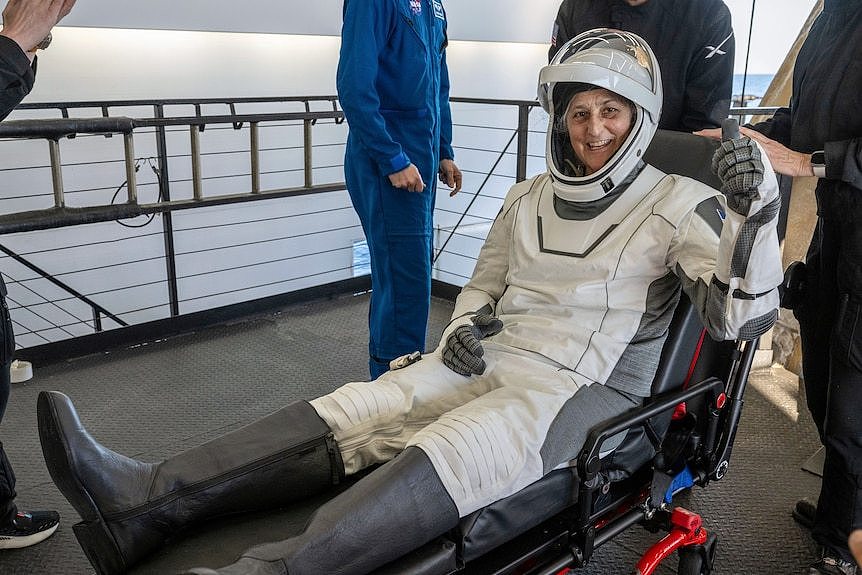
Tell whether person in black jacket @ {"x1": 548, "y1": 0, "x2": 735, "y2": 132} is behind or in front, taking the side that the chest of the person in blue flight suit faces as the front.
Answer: in front

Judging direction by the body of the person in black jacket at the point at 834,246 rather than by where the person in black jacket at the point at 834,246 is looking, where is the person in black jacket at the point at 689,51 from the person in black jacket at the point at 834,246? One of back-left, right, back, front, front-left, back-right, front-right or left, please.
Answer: front-right

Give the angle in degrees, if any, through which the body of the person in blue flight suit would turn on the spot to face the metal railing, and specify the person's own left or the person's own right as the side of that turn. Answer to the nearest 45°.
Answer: approximately 180°

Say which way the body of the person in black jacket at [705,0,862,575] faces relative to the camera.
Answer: to the viewer's left

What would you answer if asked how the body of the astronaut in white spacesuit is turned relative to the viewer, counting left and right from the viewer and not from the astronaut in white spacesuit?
facing the viewer and to the left of the viewer

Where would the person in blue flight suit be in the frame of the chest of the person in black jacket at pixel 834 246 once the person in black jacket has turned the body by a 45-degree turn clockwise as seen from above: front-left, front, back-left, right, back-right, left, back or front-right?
front-left

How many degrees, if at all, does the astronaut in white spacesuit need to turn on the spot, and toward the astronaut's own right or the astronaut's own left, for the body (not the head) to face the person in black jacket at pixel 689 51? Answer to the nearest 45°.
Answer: approximately 180°

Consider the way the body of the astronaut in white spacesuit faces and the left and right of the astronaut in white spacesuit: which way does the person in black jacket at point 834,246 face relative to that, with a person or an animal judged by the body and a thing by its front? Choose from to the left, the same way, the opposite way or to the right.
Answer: to the right

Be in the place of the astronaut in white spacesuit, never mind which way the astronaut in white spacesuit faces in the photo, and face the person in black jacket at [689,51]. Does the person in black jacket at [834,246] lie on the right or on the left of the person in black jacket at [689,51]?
right

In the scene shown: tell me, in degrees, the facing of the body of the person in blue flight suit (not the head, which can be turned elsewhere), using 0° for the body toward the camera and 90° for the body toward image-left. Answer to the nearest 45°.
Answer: approximately 315°
